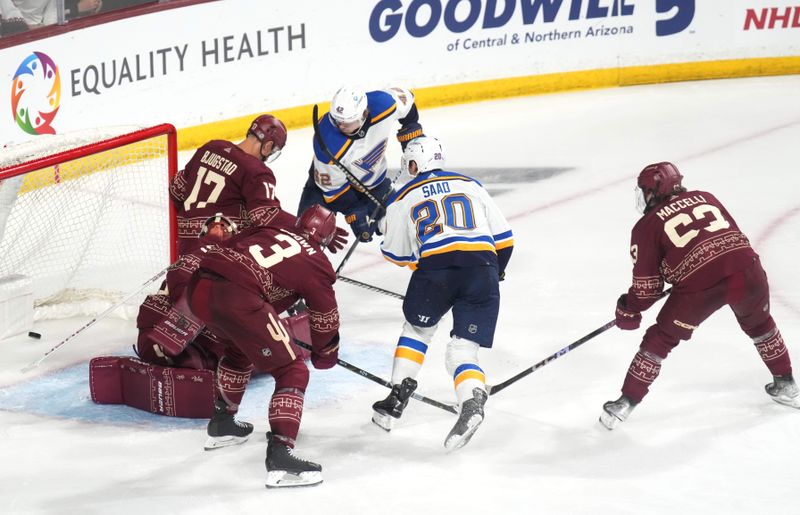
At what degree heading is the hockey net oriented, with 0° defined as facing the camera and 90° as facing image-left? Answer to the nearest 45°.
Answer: approximately 315°

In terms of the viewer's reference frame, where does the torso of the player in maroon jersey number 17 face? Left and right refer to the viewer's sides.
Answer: facing away from the viewer and to the right of the viewer

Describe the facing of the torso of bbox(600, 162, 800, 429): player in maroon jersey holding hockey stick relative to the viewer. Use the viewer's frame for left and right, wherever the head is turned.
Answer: facing away from the viewer and to the left of the viewer

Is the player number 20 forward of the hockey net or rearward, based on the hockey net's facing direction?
forward

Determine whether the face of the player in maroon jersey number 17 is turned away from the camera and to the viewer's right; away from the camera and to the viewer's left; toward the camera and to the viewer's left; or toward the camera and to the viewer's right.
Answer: away from the camera and to the viewer's right

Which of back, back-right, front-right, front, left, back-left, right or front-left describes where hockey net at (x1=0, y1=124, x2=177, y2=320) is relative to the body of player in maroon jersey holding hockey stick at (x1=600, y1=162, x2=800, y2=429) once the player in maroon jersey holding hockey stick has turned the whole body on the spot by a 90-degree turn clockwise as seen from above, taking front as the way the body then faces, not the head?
back-left

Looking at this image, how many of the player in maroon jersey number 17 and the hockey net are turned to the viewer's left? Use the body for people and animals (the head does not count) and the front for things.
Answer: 0

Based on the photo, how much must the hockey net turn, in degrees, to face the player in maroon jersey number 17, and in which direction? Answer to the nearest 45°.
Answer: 0° — it already faces them

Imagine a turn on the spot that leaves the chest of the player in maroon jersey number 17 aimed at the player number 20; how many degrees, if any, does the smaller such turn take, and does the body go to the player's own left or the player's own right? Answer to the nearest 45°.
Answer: approximately 90° to the player's own right

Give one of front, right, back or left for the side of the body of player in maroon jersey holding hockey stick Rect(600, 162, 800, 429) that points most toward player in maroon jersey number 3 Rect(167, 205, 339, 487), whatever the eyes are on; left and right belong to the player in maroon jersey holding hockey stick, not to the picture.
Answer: left

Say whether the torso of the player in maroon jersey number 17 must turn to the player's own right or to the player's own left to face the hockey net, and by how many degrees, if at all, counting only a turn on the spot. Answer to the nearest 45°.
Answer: approximately 90° to the player's own left
